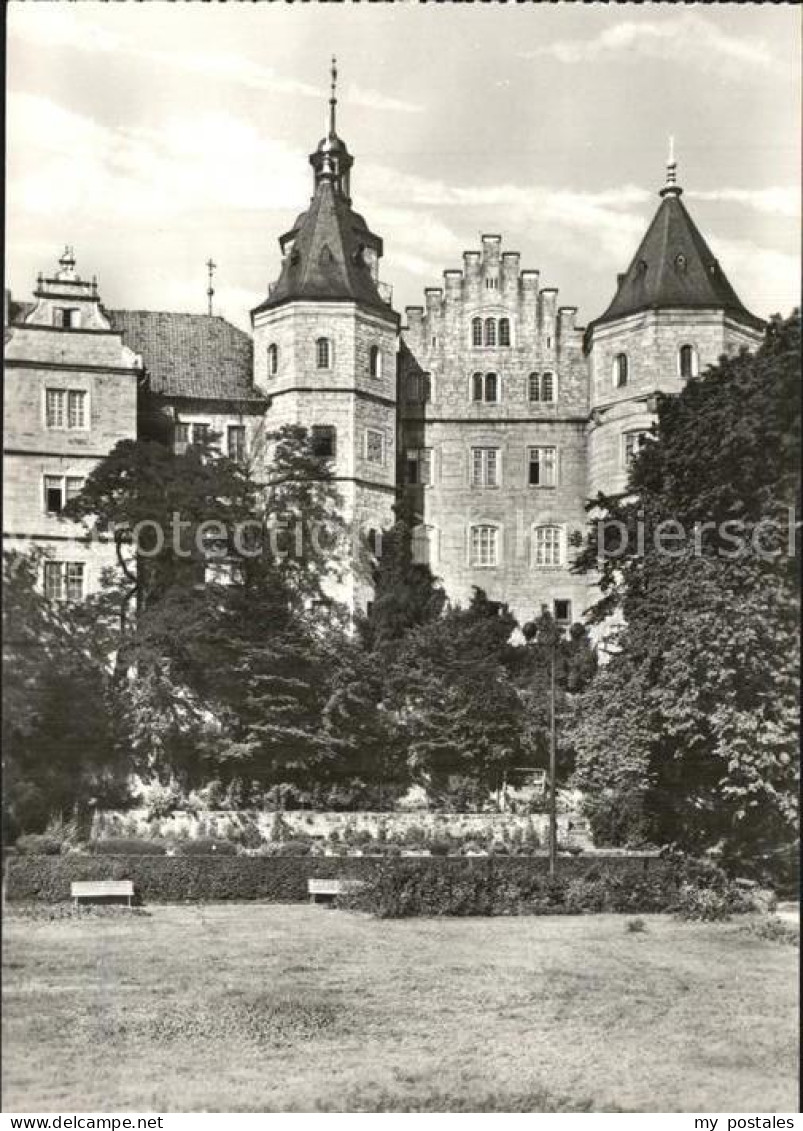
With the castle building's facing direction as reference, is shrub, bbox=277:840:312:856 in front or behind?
in front

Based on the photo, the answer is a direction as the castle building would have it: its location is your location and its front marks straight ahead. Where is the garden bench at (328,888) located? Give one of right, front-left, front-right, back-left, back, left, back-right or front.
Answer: front

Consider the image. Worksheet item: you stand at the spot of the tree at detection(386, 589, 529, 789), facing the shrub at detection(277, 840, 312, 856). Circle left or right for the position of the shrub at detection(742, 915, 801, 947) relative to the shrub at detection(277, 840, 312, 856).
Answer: left

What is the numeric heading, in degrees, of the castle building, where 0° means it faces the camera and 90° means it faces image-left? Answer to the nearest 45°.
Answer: approximately 0°

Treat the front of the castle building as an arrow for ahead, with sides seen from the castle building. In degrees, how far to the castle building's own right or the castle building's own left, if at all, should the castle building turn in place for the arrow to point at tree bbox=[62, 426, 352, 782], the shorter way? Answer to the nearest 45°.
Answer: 0° — it already faces it
